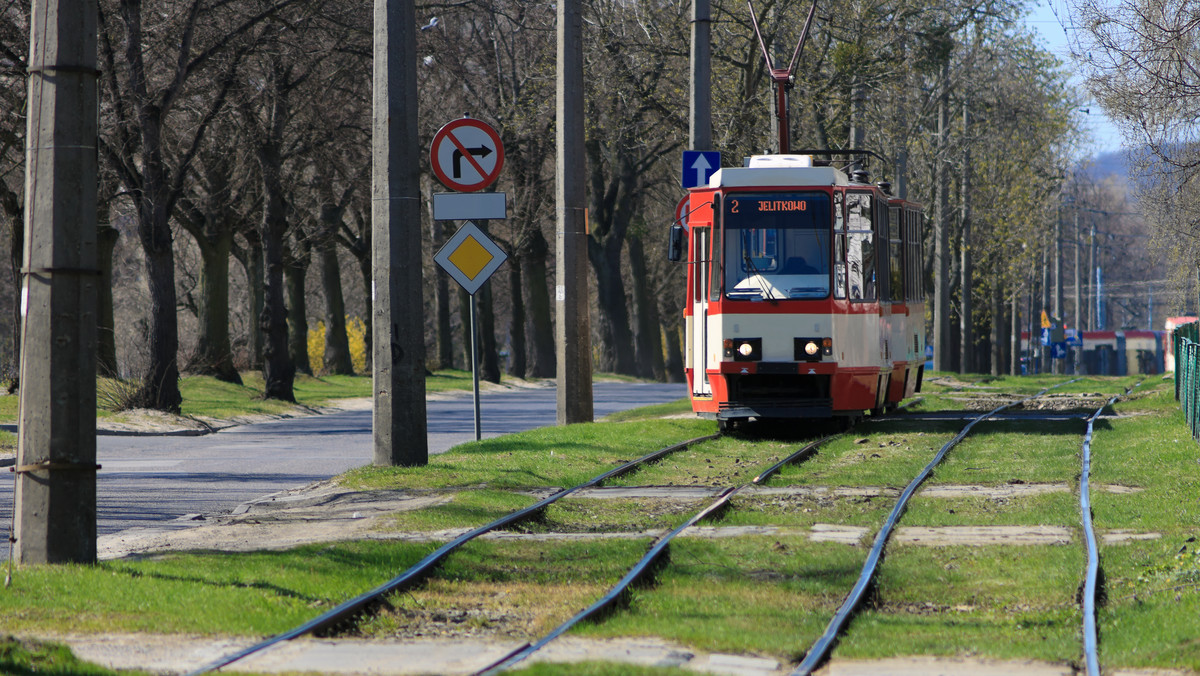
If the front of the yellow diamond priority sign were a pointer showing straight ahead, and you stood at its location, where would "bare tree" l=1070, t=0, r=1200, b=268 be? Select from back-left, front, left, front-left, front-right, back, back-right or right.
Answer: left

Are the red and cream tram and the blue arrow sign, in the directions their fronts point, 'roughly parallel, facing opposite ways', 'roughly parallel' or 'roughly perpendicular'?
roughly parallel

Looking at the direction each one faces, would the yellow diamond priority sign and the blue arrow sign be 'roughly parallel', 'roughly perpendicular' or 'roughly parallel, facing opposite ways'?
roughly parallel

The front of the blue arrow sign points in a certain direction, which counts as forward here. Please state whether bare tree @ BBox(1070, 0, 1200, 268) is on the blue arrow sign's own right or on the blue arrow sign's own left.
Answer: on the blue arrow sign's own left

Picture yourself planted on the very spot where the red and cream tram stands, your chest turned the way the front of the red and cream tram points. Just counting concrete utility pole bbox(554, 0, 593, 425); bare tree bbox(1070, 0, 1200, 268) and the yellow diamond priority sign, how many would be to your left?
1

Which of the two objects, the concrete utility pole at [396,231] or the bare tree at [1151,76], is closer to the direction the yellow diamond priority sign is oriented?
the concrete utility pole

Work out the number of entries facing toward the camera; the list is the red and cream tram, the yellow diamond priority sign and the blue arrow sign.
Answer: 3

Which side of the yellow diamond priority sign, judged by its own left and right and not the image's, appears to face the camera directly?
front

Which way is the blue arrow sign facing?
toward the camera

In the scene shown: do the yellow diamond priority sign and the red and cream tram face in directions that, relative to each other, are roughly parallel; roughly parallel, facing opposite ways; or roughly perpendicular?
roughly parallel

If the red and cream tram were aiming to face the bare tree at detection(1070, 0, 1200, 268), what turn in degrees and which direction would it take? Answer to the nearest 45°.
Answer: approximately 90° to its left
